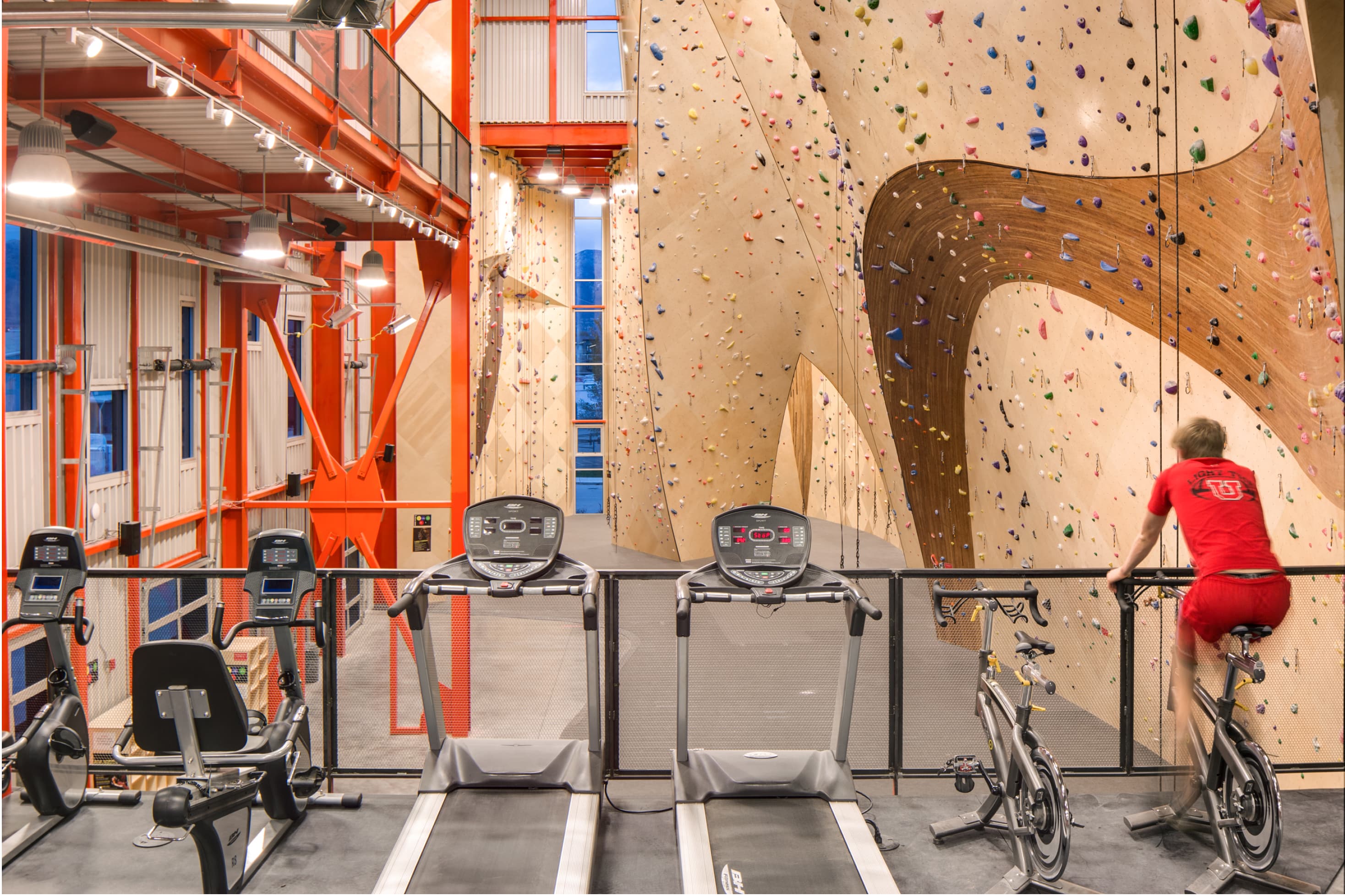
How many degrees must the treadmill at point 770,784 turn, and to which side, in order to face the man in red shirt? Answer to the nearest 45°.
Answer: approximately 90° to its right

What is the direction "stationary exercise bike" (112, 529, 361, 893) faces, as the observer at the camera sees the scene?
facing away from the viewer and to the right of the viewer

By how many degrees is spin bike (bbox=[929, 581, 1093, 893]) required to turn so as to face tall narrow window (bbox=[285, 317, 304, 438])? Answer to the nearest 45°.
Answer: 0° — it already faces it

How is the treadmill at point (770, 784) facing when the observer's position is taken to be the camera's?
facing away from the viewer

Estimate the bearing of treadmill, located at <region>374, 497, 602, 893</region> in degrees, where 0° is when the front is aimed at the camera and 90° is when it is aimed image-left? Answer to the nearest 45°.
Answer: approximately 180°

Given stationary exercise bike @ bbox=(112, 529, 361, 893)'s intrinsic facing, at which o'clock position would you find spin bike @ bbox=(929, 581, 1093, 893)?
The spin bike is roughly at 2 o'clock from the stationary exercise bike.

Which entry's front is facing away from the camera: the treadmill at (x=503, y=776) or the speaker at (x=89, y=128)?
the treadmill

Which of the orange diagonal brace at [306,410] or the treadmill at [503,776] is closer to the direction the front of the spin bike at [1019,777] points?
the orange diagonal brace
